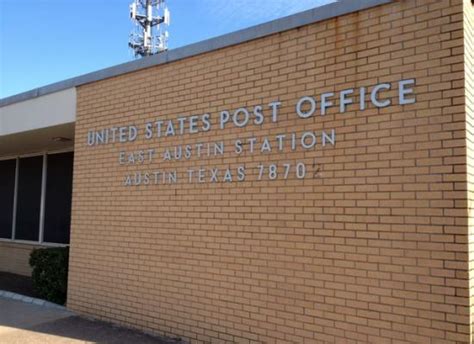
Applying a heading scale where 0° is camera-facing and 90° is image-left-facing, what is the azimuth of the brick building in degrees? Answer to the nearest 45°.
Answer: approximately 45°
